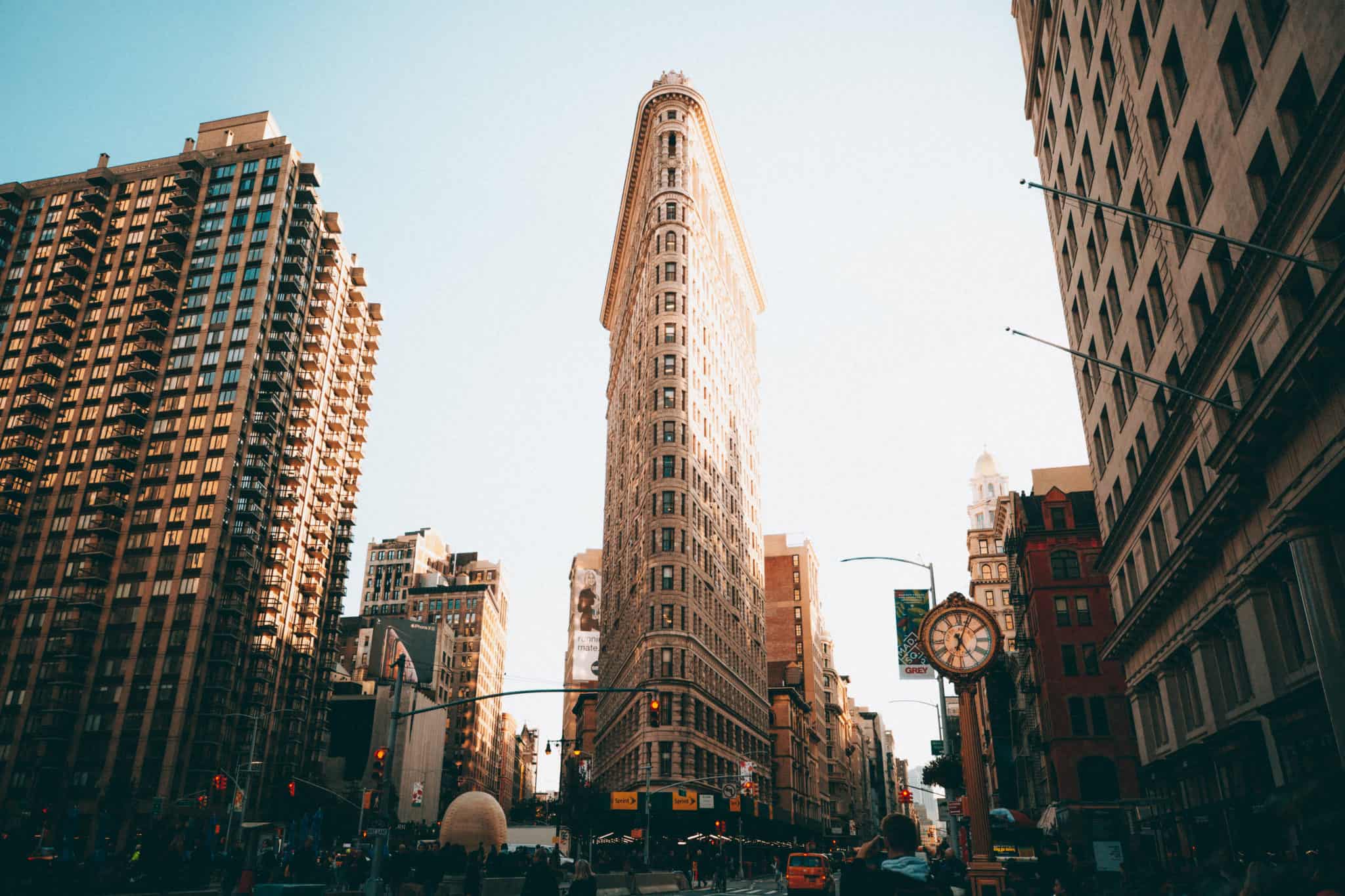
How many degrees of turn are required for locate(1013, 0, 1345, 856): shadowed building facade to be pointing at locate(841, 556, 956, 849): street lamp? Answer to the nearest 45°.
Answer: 0° — it already faces it

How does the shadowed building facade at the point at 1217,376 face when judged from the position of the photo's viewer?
facing to the left of the viewer

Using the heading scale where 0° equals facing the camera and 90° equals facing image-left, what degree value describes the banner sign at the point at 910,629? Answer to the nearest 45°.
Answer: approximately 0°

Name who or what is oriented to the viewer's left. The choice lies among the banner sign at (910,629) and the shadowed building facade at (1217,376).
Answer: the shadowed building facade

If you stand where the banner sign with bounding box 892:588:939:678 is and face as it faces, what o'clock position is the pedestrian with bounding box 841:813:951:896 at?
The pedestrian is roughly at 12 o'clock from the banner sign.

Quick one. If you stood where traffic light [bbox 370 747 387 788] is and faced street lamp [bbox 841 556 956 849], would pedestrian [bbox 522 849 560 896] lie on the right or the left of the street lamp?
right

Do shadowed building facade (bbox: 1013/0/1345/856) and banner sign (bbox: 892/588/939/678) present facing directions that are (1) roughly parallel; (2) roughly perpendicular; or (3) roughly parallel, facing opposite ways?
roughly perpendicular

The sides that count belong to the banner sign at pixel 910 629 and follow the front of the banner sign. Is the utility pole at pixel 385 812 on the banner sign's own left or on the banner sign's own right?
on the banner sign's own right

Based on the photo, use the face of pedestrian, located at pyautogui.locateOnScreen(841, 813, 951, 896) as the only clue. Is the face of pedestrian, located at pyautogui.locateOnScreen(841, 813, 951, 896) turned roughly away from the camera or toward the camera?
away from the camera
